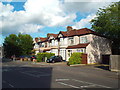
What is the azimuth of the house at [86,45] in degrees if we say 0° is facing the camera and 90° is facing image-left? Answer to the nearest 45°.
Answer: approximately 45°

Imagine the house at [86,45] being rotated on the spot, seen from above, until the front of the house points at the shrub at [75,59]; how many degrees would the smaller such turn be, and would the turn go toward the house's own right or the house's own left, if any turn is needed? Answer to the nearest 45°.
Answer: approximately 45° to the house's own left
